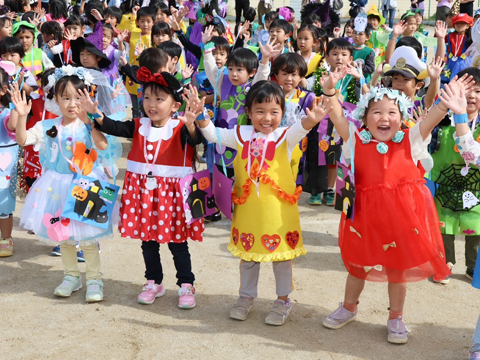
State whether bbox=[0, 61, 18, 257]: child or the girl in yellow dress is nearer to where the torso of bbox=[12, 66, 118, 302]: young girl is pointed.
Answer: the girl in yellow dress

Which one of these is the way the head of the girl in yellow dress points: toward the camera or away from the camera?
toward the camera

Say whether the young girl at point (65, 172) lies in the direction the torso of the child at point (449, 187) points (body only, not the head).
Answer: no

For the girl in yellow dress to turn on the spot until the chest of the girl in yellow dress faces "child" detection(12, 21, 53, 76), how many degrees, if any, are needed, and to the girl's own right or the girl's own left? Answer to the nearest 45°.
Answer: approximately 135° to the girl's own right

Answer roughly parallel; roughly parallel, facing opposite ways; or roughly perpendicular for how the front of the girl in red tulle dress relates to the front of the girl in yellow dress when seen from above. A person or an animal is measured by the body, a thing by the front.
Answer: roughly parallel

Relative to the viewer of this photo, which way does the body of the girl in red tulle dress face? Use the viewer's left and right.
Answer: facing the viewer

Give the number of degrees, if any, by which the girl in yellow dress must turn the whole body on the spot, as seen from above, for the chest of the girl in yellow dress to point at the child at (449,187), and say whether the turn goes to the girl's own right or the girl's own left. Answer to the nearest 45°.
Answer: approximately 135° to the girl's own left

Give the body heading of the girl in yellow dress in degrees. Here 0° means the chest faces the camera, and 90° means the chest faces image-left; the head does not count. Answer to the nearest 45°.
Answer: approximately 0°

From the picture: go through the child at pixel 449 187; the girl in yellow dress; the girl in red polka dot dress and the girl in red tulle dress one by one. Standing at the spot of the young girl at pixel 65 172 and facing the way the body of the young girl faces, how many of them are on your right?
0

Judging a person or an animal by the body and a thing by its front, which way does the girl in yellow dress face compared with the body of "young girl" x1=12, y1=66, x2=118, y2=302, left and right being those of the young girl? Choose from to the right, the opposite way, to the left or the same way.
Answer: the same way

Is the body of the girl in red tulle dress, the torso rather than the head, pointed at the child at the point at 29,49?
no

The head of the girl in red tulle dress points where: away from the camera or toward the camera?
toward the camera

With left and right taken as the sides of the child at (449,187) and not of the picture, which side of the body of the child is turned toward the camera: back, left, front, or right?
front

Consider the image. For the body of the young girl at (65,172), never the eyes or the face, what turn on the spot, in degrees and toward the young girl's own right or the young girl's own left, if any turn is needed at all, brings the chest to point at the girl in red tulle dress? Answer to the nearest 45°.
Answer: approximately 45° to the young girl's own left

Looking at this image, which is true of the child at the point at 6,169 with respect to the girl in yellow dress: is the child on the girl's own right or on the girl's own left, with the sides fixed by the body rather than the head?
on the girl's own right

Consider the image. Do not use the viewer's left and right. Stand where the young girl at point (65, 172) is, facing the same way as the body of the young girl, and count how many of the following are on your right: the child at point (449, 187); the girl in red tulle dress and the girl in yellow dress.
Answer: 0

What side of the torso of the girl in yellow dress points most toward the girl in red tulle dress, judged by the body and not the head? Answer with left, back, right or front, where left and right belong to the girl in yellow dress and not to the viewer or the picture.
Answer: left
